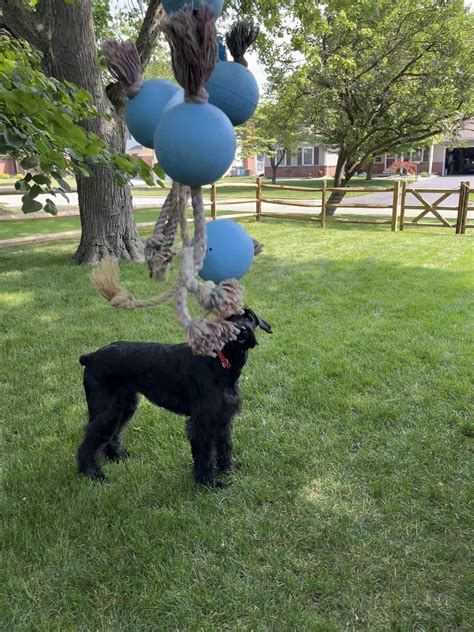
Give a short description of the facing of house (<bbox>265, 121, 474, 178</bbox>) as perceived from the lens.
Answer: facing the viewer

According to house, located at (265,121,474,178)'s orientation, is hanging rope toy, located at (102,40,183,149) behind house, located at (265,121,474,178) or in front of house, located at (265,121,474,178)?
in front

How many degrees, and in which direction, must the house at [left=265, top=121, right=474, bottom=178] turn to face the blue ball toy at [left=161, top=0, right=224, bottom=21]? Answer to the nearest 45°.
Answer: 0° — it already faces it

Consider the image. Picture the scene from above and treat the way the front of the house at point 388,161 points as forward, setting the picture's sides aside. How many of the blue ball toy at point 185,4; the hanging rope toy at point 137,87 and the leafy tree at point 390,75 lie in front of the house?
3

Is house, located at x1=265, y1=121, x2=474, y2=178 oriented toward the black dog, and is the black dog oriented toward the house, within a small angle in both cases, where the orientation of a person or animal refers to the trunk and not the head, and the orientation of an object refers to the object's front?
no

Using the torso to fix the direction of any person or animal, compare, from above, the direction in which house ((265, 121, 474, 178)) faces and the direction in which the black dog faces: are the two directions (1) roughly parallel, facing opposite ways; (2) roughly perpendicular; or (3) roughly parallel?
roughly perpendicular

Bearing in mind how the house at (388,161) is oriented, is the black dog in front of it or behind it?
in front

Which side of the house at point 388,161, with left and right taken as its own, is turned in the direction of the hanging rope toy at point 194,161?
front

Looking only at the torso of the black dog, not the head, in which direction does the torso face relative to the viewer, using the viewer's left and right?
facing to the right of the viewer

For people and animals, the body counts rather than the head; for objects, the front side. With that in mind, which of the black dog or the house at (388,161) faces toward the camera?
the house

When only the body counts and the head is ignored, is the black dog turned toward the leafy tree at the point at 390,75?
no

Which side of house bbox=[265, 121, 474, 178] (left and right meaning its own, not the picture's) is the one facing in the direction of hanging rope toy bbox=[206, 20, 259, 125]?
front
